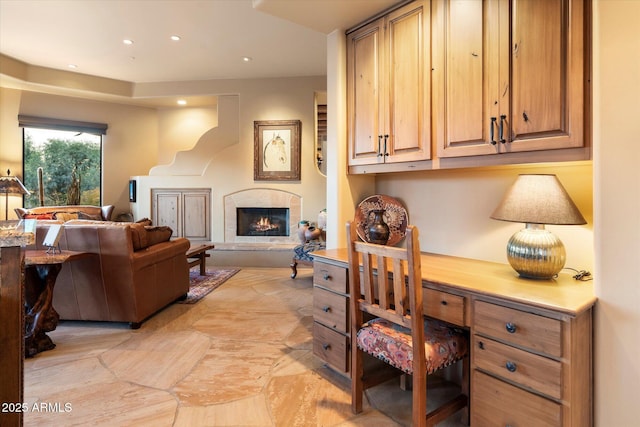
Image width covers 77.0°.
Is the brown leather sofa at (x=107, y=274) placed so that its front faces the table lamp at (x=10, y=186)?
no

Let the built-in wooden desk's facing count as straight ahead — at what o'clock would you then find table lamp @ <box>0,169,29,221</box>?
The table lamp is roughly at 2 o'clock from the built-in wooden desk.

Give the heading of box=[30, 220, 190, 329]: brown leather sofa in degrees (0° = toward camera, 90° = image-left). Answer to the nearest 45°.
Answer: approximately 225°

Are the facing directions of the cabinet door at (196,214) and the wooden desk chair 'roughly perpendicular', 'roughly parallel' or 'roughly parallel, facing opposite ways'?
roughly perpendicular

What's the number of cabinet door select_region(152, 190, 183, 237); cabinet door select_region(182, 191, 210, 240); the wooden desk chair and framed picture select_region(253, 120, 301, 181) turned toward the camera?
3

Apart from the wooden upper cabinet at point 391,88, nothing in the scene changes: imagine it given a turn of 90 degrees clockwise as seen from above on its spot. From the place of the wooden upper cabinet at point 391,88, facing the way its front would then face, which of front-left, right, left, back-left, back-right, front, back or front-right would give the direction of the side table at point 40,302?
front-left

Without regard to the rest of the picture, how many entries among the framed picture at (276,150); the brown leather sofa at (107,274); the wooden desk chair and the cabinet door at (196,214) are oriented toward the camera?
2

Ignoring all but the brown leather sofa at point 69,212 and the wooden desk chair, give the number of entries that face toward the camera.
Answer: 1

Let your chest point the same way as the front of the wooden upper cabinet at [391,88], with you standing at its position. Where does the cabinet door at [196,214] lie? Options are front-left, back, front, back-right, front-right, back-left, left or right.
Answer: right

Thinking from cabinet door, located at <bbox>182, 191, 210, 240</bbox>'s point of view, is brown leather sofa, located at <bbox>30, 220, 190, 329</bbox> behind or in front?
in front

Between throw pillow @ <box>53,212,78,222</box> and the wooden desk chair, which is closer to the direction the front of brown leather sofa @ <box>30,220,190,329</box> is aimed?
the throw pillow

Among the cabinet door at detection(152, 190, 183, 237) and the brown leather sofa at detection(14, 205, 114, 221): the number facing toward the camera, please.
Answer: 2

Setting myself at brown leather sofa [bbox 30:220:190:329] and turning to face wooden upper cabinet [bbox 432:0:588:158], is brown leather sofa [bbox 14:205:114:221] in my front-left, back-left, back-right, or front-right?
back-left

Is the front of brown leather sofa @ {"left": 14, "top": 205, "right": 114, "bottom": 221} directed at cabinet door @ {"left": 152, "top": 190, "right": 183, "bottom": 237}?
no

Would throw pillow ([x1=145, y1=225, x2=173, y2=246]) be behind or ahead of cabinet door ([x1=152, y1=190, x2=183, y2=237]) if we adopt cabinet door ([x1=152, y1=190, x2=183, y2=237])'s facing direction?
ahead

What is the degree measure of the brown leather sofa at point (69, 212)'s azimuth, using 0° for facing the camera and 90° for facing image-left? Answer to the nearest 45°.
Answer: approximately 0°

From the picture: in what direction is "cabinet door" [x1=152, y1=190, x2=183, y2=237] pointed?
toward the camera

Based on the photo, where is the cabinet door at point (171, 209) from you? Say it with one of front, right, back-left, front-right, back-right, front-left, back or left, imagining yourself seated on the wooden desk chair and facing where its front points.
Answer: left
